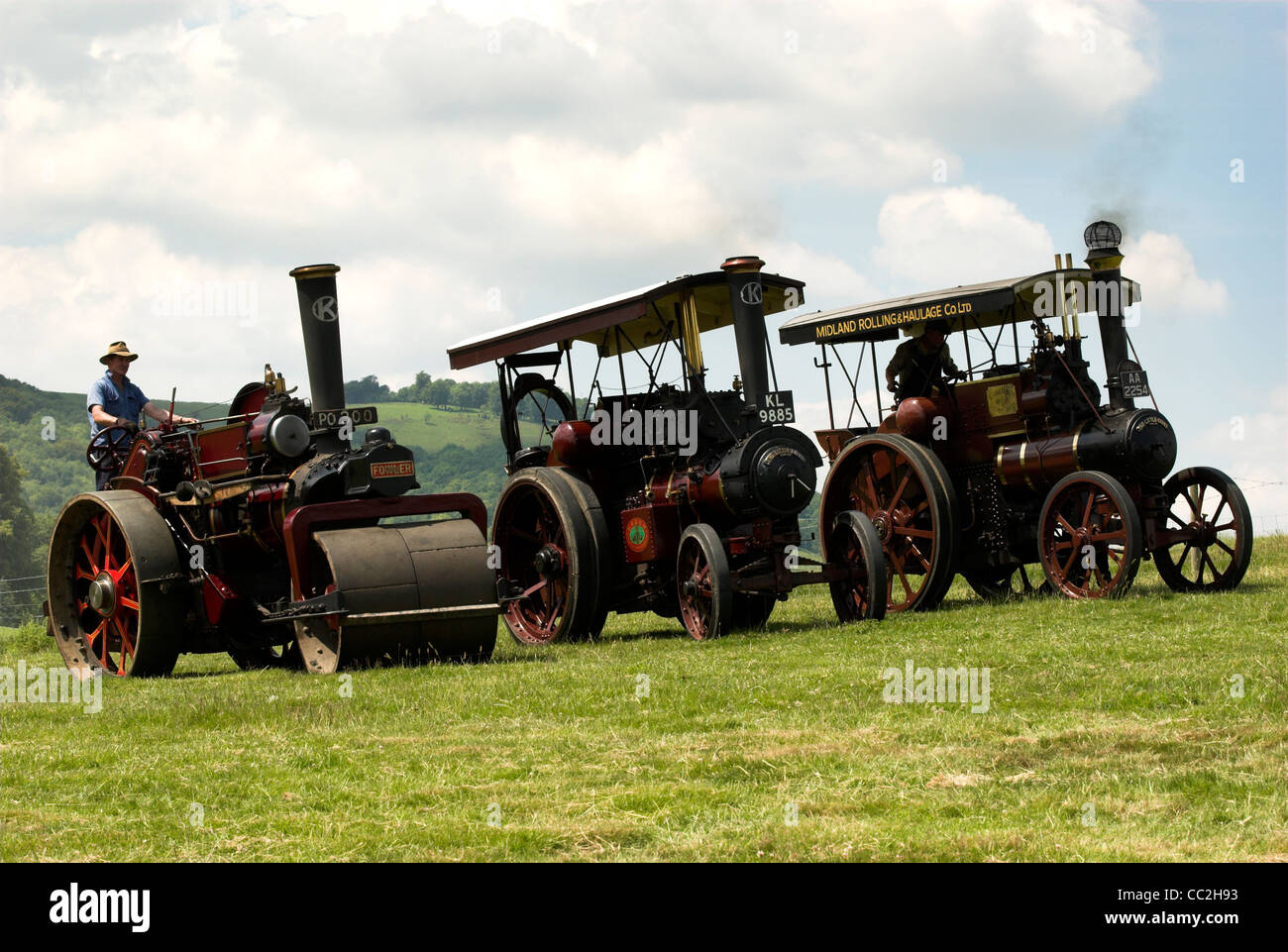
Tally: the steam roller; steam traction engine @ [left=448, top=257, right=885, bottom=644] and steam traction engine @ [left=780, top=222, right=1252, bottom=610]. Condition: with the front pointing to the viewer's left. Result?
0

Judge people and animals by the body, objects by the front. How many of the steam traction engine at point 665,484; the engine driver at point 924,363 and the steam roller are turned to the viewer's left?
0

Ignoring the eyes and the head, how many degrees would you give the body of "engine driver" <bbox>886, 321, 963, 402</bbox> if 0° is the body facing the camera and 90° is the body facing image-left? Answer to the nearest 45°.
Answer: approximately 315°

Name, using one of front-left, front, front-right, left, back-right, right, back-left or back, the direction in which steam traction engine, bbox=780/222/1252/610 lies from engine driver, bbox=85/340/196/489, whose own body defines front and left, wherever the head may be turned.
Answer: front-left

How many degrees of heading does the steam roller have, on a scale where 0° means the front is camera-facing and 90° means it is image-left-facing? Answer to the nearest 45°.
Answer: approximately 315°

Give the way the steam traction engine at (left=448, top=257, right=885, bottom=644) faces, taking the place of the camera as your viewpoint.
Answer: facing the viewer and to the right of the viewer

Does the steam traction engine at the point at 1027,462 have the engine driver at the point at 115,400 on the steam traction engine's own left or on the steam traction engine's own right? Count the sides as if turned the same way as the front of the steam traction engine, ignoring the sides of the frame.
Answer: on the steam traction engine's own right

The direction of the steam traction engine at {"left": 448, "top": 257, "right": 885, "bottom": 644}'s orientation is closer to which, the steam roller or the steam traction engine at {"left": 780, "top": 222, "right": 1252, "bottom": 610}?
the steam traction engine

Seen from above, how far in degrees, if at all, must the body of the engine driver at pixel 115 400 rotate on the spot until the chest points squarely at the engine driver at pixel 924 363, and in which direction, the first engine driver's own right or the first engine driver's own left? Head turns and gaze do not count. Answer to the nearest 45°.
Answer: approximately 45° to the first engine driver's own left

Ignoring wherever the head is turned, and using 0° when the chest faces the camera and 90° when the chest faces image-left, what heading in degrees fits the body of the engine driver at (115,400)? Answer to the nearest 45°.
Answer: approximately 315°
